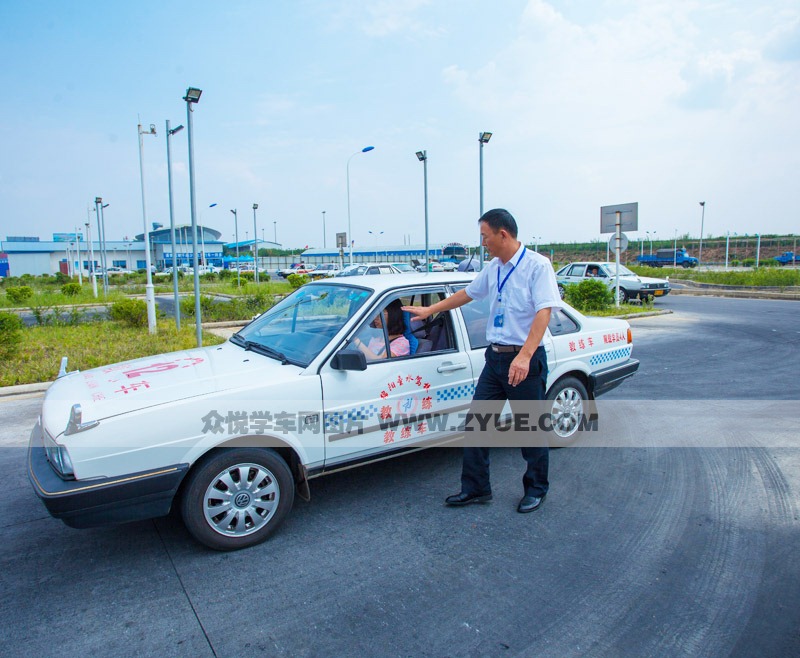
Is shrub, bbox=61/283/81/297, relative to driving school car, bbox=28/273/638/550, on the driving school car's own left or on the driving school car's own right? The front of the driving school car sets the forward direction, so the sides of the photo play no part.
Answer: on the driving school car's own right

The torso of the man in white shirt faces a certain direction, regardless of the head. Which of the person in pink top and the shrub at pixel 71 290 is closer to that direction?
the person in pink top

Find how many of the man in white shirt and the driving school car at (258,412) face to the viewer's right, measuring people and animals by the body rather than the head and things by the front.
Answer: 0

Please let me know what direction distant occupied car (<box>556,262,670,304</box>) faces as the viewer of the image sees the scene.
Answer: facing the viewer and to the right of the viewer

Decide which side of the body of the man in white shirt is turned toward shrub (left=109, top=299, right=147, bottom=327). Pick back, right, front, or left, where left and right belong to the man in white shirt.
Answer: right

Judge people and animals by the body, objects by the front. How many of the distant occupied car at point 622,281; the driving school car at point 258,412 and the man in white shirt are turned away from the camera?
0

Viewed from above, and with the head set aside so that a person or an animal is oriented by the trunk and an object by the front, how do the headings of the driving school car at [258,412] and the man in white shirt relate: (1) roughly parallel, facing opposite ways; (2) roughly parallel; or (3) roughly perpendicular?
roughly parallel

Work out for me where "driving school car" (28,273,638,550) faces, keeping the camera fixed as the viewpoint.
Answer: facing the viewer and to the left of the viewer

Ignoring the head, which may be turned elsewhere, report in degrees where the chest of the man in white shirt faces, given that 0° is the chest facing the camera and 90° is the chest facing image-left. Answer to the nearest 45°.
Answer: approximately 45°

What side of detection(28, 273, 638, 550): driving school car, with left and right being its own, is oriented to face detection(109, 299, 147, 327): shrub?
right

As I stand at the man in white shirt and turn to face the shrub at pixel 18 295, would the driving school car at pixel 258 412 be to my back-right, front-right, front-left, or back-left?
front-left

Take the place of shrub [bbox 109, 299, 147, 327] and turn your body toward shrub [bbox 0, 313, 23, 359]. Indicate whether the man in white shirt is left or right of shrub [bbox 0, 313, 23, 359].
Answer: left

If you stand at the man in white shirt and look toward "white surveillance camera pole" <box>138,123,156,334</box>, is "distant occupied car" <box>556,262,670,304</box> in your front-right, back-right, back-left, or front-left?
front-right

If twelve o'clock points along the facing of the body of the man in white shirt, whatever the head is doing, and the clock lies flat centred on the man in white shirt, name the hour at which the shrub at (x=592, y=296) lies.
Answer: The shrub is roughly at 5 o'clock from the man in white shirt.

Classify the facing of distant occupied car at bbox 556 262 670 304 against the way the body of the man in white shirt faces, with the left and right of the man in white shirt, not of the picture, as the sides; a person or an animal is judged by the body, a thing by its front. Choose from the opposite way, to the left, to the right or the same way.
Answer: to the left

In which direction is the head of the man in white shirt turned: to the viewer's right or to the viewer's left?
to the viewer's left

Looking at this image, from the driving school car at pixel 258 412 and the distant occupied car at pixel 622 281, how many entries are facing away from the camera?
0
